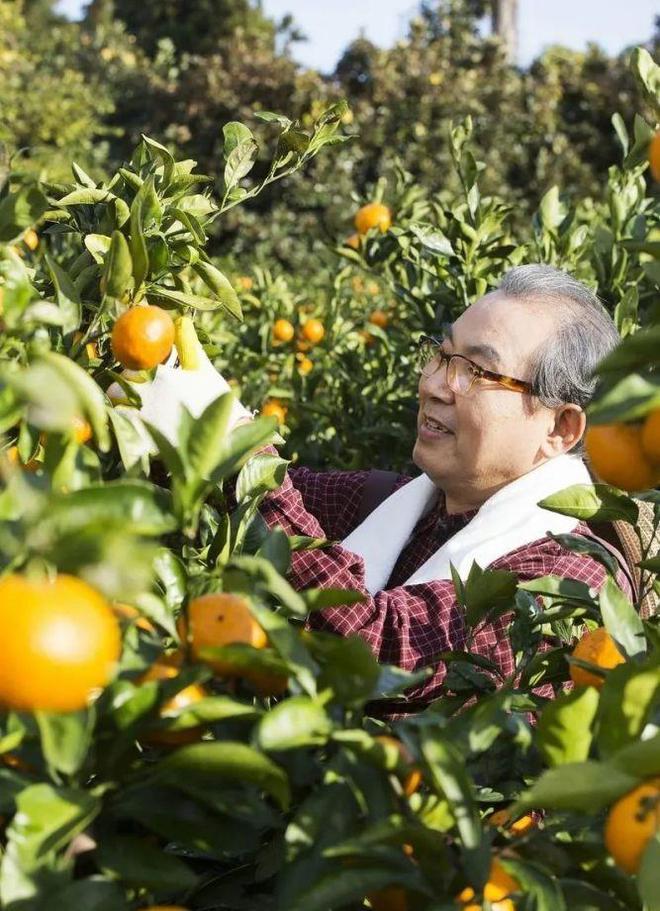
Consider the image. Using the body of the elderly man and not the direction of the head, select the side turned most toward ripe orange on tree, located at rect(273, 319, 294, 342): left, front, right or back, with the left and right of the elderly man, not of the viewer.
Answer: right

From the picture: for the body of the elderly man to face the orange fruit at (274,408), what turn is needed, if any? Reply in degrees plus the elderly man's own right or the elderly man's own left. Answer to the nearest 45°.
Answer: approximately 90° to the elderly man's own right

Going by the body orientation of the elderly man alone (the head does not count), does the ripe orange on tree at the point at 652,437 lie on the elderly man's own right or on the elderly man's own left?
on the elderly man's own left

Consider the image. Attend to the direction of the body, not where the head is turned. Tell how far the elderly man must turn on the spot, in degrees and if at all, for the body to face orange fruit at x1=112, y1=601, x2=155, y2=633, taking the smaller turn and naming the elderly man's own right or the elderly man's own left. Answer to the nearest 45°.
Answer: approximately 45° to the elderly man's own left

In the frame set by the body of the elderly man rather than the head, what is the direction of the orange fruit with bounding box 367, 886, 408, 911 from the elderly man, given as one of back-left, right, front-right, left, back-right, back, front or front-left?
front-left

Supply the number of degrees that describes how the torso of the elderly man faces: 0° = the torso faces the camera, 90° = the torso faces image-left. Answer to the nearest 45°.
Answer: approximately 45°
